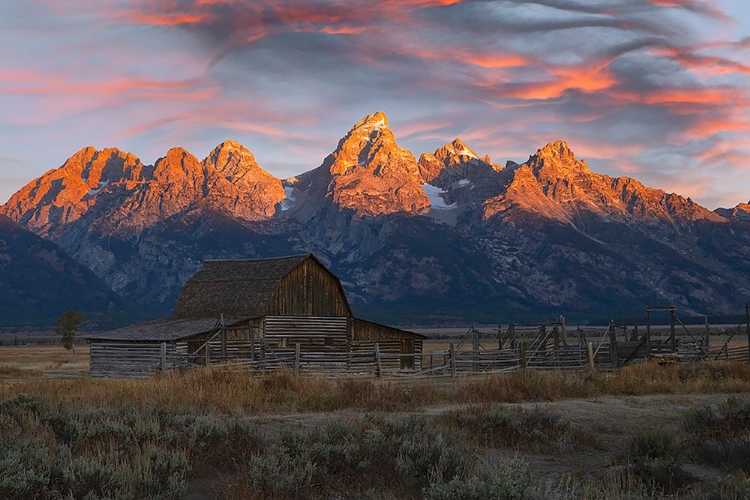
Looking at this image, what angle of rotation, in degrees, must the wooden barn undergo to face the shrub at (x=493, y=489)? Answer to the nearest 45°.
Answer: approximately 45° to its right

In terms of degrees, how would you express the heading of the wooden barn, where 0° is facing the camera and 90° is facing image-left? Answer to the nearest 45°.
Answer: approximately 315°
